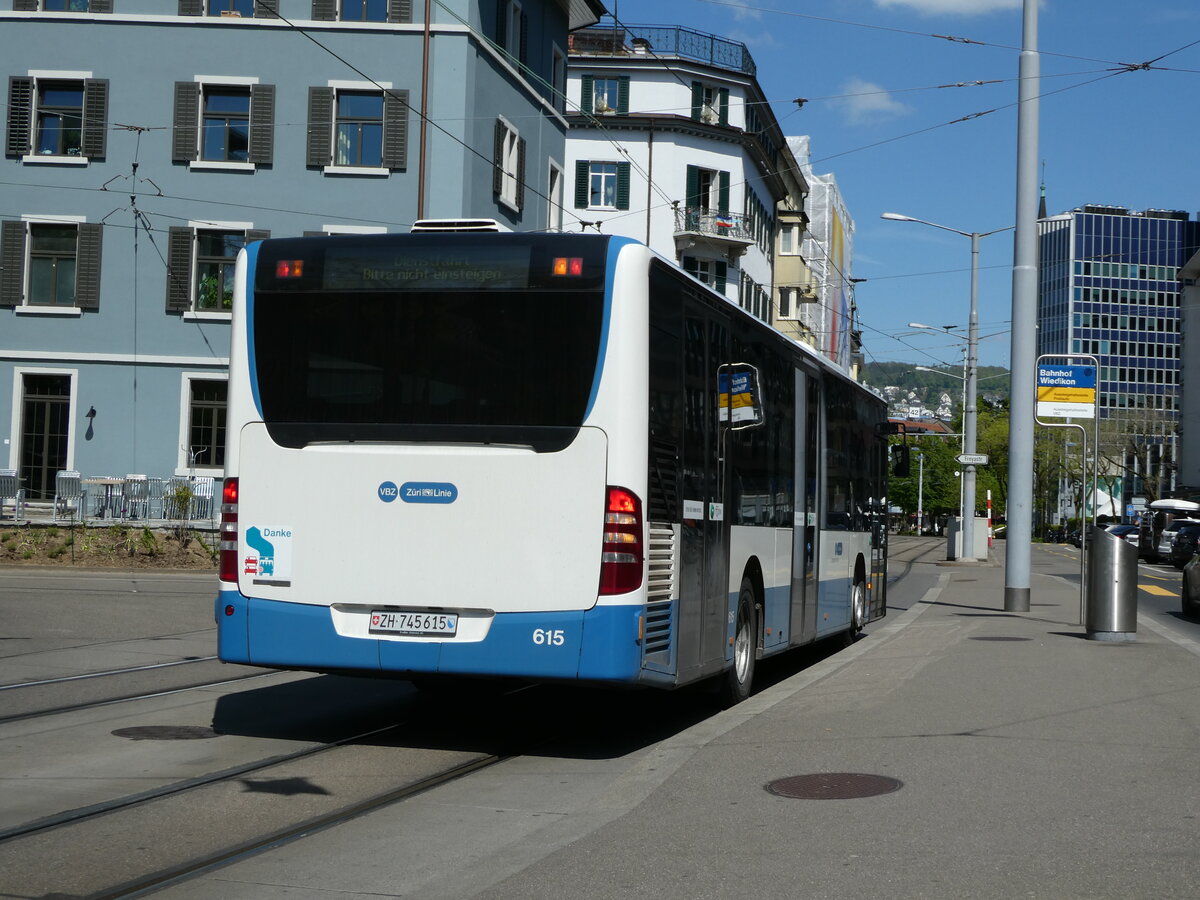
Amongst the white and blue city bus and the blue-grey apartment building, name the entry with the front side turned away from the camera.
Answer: the white and blue city bus

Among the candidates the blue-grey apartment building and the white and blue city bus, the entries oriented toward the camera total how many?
1

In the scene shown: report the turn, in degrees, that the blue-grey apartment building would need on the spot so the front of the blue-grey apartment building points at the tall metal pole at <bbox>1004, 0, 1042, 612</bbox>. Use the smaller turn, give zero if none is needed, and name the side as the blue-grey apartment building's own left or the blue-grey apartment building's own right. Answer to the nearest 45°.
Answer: approximately 45° to the blue-grey apartment building's own left

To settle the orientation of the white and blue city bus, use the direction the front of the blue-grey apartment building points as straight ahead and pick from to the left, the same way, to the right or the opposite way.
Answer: the opposite way

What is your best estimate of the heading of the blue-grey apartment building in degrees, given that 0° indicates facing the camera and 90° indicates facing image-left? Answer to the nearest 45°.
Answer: approximately 0°

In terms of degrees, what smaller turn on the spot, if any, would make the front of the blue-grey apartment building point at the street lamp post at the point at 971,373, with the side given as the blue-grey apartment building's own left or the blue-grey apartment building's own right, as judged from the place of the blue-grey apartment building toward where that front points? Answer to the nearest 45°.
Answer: approximately 90° to the blue-grey apartment building's own left

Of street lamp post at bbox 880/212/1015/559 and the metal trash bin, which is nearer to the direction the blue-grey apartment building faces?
the metal trash bin

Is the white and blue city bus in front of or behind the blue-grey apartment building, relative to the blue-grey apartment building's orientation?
in front

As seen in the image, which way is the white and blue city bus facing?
away from the camera

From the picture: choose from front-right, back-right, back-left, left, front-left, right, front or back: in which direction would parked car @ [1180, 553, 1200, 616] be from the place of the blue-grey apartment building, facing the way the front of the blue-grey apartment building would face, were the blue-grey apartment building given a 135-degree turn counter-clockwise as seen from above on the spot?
right
